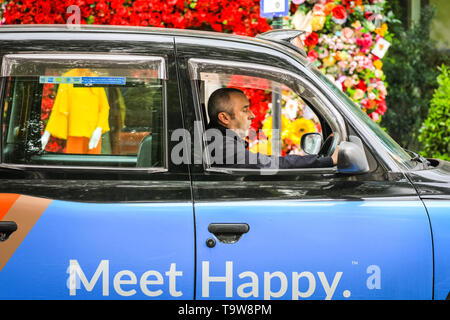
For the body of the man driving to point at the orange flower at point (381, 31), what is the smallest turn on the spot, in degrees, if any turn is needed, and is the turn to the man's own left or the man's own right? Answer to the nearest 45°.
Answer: approximately 90° to the man's own left

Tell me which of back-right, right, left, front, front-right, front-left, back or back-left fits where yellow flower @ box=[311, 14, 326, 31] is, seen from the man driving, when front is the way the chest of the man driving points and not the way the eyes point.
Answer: left

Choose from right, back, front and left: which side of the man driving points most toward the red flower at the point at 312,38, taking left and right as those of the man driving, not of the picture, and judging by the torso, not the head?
left

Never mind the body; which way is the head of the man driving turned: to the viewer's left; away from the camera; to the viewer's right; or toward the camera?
to the viewer's right

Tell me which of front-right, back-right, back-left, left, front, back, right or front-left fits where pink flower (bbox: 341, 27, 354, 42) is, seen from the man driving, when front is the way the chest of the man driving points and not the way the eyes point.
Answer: left

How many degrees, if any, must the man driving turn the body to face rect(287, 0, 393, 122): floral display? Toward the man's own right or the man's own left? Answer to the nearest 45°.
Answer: approximately 90° to the man's own left

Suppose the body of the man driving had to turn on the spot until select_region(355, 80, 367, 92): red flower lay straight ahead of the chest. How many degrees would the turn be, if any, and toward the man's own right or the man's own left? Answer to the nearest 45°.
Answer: approximately 90° to the man's own left

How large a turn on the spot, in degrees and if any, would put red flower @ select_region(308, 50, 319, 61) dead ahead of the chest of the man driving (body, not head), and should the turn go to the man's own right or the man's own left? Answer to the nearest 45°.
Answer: approximately 90° to the man's own left

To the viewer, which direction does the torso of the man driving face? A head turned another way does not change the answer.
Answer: to the viewer's right

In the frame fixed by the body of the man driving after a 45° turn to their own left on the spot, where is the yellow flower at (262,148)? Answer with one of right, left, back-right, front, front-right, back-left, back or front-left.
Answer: front-left

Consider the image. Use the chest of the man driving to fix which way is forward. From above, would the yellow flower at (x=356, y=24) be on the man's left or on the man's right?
on the man's left

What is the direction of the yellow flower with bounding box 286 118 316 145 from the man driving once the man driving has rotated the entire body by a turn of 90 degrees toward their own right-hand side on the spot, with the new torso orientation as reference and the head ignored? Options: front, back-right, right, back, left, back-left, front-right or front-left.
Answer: back
